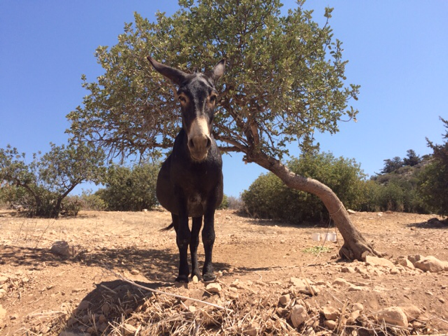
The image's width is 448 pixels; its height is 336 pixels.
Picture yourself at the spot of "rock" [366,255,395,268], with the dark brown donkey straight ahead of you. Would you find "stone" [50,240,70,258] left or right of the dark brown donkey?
right

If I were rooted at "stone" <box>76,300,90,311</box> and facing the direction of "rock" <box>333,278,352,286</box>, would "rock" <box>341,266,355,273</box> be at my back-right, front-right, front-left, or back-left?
front-left

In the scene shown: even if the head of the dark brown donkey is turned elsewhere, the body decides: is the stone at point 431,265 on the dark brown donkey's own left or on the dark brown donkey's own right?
on the dark brown donkey's own left

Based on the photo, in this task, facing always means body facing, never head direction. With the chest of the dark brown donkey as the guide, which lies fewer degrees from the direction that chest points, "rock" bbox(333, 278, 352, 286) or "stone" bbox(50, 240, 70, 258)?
the rock

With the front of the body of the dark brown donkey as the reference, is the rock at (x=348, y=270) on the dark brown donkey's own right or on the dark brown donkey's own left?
on the dark brown donkey's own left

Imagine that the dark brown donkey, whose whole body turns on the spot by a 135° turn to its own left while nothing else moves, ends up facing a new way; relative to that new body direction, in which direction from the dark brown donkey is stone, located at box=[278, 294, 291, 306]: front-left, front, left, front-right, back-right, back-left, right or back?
right

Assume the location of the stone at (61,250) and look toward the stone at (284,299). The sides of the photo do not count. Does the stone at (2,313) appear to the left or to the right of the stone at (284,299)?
right

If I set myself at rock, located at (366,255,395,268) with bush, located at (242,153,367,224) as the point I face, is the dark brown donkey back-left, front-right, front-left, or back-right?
back-left

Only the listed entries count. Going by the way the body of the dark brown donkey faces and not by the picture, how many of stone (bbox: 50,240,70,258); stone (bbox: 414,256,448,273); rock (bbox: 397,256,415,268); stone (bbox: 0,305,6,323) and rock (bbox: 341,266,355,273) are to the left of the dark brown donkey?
3

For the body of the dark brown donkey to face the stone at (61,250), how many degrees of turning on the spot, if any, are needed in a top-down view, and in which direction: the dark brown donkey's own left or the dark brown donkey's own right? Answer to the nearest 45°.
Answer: approximately 135° to the dark brown donkey's own right

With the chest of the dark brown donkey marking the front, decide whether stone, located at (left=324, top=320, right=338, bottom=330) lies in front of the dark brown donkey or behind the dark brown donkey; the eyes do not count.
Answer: in front

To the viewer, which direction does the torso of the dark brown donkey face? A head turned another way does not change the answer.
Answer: toward the camera

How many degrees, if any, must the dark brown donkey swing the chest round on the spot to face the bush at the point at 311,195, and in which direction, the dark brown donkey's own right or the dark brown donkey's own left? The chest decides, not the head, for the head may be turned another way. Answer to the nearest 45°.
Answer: approximately 135° to the dark brown donkey's own left

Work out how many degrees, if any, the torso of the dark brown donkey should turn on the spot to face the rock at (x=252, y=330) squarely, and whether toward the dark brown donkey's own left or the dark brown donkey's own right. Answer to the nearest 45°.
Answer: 0° — it already faces it

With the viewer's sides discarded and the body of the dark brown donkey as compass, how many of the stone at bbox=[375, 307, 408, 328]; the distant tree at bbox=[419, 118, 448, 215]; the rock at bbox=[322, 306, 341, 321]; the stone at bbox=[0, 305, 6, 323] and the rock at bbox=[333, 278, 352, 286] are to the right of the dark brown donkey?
1
